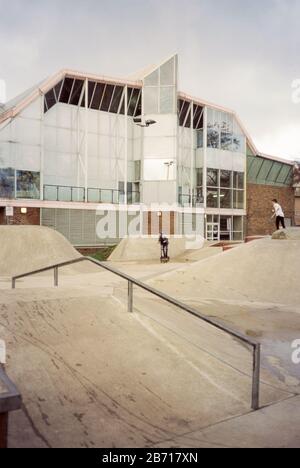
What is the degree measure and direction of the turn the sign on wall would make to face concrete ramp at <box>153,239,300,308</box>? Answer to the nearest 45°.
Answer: approximately 45° to its left

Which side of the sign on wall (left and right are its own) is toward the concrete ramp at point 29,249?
front

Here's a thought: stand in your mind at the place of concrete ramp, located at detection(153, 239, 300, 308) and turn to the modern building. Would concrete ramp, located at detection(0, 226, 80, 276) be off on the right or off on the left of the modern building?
left

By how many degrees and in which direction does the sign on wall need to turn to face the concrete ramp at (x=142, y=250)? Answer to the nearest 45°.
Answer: approximately 90° to its left

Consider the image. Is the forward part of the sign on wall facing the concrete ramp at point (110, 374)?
yes

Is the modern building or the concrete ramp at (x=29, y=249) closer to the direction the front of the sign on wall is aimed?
the concrete ramp

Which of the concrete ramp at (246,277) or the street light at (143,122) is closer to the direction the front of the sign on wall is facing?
the concrete ramp

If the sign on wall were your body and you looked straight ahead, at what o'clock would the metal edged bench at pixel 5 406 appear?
The metal edged bench is roughly at 12 o'clock from the sign on wall.

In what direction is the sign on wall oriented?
toward the camera
